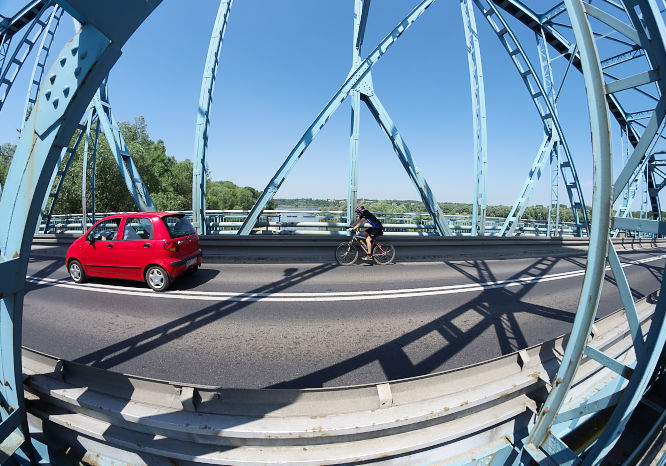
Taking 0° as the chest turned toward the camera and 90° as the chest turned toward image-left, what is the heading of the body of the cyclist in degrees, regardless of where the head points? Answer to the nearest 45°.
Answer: approximately 90°

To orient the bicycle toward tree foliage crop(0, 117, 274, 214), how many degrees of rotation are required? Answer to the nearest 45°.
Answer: approximately 45° to its right

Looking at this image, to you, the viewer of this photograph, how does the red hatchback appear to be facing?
facing away from the viewer and to the left of the viewer

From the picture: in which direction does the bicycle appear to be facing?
to the viewer's left

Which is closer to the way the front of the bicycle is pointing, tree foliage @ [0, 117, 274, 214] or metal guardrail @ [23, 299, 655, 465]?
the tree foliage
